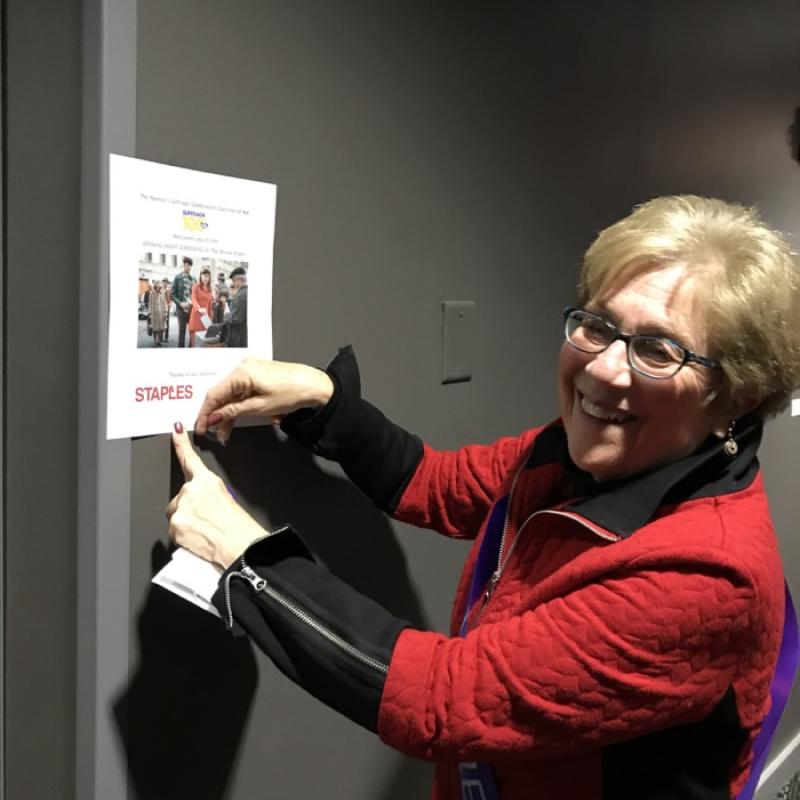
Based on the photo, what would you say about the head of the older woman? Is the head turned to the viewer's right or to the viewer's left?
to the viewer's left

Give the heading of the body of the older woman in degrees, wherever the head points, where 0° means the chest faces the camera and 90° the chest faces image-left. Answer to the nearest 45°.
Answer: approximately 45°
